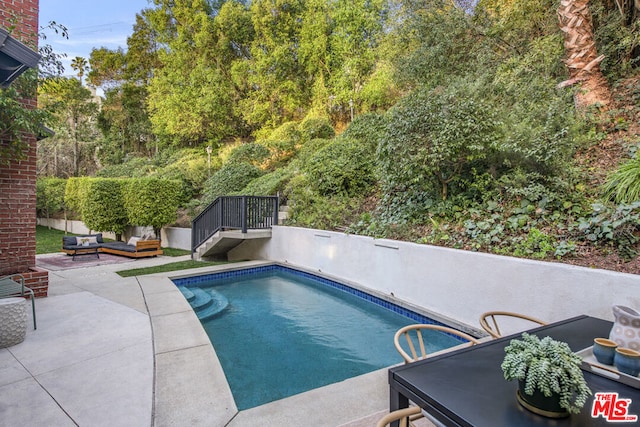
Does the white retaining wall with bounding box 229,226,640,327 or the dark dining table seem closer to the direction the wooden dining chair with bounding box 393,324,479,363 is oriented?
the dark dining table

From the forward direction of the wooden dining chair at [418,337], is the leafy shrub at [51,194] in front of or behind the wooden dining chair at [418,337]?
behind

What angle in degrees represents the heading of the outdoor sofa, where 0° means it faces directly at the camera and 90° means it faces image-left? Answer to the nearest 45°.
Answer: approximately 0°

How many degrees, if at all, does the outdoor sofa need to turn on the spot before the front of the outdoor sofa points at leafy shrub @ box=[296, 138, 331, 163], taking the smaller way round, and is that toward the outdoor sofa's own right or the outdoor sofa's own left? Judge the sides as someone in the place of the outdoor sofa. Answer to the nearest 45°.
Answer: approximately 90° to the outdoor sofa's own left

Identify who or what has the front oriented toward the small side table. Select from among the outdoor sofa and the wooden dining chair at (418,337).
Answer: the outdoor sofa

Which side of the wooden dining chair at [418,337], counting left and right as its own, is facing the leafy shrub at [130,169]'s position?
back

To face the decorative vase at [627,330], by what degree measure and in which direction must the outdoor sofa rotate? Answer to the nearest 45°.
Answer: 0° — it already faces it

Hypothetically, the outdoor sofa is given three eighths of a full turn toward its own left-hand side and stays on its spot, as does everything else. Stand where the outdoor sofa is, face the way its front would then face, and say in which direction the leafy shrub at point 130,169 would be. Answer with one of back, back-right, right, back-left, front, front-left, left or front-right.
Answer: front-left

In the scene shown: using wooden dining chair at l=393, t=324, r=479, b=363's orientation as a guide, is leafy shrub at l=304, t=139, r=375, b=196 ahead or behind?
behind
